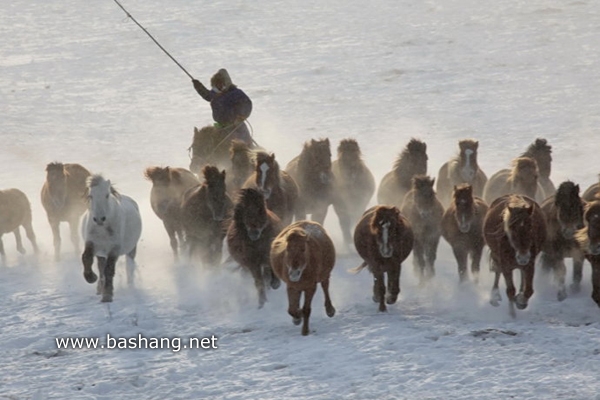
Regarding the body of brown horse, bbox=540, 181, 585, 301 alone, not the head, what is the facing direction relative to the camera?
toward the camera

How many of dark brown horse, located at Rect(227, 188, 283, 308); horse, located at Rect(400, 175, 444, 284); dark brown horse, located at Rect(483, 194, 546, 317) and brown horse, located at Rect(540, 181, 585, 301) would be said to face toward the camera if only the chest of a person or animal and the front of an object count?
4

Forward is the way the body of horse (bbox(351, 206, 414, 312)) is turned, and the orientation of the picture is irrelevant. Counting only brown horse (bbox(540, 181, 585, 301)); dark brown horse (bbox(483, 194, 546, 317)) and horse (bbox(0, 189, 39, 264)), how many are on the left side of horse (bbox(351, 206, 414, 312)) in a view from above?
2

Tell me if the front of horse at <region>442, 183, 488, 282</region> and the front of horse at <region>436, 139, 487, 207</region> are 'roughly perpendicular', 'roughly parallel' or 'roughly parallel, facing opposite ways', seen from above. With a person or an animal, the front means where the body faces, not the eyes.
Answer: roughly parallel

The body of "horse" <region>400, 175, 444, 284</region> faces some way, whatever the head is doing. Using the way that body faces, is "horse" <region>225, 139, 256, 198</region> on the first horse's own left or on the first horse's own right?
on the first horse's own right

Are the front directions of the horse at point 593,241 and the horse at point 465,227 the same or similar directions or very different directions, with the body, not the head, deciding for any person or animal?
same or similar directions

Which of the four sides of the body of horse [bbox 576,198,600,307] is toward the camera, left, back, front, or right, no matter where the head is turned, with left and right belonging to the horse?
front

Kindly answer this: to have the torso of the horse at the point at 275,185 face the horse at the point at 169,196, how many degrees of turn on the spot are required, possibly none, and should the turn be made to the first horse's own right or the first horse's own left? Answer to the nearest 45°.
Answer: approximately 90° to the first horse's own right

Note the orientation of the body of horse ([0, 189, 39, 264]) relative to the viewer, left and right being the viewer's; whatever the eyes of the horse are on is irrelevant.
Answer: facing the viewer and to the left of the viewer

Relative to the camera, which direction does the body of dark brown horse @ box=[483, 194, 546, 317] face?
toward the camera

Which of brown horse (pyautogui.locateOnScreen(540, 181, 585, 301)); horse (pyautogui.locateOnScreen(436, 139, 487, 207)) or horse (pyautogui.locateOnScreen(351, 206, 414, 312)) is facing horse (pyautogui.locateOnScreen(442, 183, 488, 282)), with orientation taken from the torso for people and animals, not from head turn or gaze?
horse (pyautogui.locateOnScreen(436, 139, 487, 207))

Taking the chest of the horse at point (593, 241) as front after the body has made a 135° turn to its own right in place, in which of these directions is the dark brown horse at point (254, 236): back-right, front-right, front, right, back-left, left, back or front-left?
front-left

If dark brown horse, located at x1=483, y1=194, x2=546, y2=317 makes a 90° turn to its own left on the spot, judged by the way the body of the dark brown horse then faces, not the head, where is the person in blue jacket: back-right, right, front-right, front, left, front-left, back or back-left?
back-left

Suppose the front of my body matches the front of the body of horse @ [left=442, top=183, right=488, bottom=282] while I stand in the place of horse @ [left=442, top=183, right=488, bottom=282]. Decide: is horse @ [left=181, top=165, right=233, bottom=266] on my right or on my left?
on my right

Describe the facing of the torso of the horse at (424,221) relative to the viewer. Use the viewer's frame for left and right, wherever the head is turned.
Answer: facing the viewer
